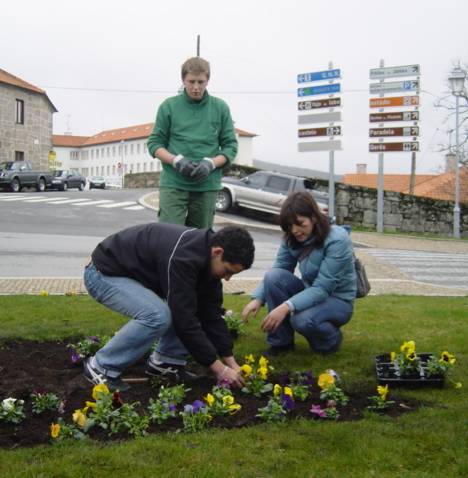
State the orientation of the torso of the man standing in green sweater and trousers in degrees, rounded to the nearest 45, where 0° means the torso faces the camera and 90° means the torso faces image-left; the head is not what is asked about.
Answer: approximately 0°

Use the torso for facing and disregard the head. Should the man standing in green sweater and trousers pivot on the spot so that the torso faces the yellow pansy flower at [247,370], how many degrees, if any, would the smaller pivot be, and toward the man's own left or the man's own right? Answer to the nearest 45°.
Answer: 0° — they already face it

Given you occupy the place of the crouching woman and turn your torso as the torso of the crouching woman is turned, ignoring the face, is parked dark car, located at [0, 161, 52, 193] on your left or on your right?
on your right

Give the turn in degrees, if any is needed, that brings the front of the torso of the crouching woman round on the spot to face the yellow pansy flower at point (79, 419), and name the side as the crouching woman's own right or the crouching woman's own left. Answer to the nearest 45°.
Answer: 0° — they already face it

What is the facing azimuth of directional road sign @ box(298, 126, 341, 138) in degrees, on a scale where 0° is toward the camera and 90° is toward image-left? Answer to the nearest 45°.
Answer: approximately 0°

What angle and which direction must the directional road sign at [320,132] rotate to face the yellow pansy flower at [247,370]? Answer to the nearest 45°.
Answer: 0° — it already faces it

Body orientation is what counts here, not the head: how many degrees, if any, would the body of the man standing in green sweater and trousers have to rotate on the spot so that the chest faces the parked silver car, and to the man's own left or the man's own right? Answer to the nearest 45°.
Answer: approximately 180°

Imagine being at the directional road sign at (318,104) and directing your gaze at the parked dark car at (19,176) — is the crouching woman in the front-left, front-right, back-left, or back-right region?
back-left

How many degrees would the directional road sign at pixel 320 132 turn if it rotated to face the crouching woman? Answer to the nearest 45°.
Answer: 0° — it already faces them

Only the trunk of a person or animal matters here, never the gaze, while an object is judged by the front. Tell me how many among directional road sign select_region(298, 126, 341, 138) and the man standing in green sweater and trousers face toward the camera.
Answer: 2

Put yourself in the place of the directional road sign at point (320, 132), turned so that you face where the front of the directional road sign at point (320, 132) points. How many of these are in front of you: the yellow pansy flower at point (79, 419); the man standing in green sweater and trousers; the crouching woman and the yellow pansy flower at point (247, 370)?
4
